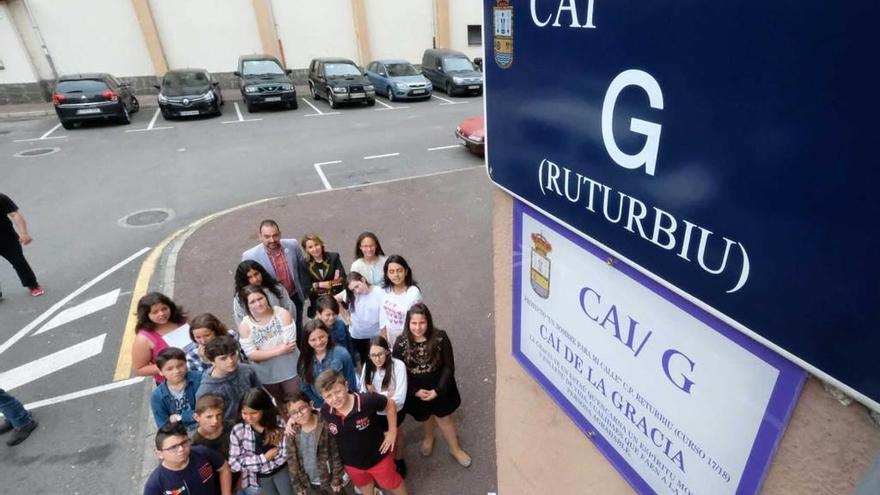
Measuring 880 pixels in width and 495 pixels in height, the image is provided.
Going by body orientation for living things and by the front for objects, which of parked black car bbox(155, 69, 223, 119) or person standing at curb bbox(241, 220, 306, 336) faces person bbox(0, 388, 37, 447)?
the parked black car

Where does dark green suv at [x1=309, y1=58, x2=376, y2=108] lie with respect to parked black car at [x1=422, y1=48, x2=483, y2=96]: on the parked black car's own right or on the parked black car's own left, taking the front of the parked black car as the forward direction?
on the parked black car's own right

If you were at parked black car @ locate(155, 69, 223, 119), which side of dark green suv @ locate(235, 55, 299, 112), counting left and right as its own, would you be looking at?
right

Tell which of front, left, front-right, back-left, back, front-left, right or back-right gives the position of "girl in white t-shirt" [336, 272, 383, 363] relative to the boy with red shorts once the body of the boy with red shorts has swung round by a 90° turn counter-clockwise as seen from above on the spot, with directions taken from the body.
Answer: back-left

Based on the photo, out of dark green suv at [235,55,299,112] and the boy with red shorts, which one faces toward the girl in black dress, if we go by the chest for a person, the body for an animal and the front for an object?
the dark green suv

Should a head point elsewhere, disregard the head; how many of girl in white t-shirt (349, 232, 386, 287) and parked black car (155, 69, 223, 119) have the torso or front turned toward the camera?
2

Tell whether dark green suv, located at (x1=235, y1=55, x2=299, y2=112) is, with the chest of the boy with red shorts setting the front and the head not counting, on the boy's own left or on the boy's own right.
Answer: on the boy's own right

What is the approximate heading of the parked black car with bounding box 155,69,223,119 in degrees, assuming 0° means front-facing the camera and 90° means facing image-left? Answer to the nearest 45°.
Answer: approximately 0°
